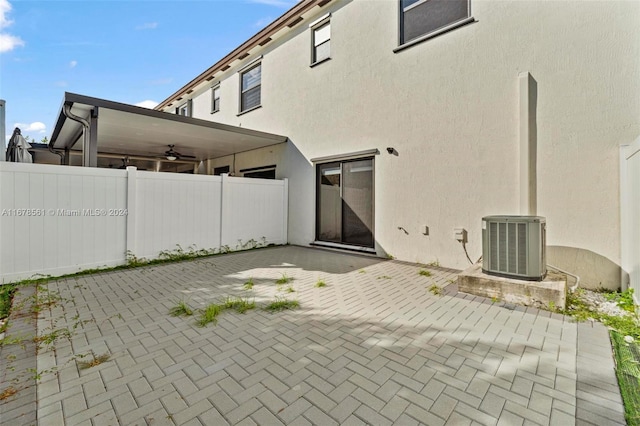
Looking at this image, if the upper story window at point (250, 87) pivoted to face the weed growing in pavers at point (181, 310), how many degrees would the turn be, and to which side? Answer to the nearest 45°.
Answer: approximately 45° to its left

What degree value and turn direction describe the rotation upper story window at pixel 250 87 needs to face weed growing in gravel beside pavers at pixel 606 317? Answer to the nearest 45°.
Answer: approximately 90° to its left

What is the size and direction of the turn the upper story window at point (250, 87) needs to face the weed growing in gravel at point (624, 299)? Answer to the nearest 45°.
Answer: approximately 90° to its left

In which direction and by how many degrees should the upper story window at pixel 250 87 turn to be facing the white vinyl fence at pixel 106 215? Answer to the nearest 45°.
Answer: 0° — it already faces it

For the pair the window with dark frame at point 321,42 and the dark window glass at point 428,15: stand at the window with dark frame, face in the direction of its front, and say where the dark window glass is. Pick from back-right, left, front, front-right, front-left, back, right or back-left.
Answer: left

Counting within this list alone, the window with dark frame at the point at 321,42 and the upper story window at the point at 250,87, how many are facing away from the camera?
0

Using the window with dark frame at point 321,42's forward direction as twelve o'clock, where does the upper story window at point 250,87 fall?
The upper story window is roughly at 3 o'clock from the window with dark frame.

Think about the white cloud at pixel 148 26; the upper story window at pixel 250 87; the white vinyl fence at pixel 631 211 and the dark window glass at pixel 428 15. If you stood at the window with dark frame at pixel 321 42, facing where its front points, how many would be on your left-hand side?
2
